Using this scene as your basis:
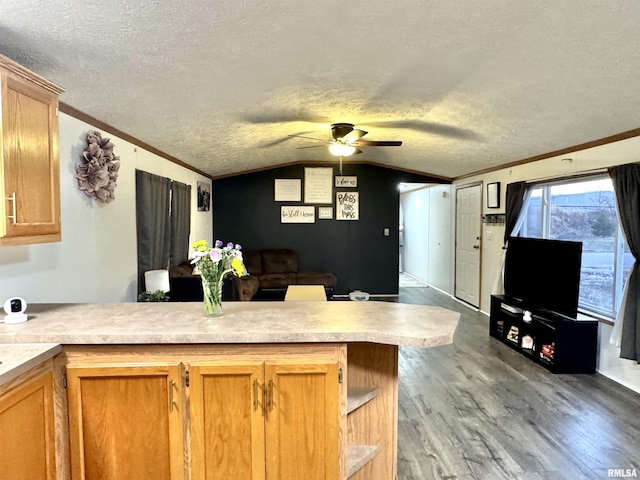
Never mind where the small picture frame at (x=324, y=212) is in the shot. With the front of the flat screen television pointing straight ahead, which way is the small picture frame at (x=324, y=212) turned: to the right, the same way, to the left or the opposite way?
to the left

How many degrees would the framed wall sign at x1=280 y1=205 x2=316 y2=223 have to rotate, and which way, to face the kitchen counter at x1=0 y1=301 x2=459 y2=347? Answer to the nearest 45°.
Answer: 0° — it already faces it

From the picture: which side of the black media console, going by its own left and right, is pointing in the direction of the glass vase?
front

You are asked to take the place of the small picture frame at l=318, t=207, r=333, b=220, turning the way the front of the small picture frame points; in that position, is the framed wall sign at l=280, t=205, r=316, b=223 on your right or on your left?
on your right

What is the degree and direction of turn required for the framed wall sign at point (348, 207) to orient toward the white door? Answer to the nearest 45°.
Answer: approximately 90° to its left

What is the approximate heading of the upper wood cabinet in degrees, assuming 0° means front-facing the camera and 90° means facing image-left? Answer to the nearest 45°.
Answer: approximately 315°

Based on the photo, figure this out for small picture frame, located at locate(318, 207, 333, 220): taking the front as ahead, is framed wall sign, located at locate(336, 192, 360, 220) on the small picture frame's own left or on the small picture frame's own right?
on the small picture frame's own left

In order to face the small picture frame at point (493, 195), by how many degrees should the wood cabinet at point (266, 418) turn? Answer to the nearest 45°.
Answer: approximately 135° to its left

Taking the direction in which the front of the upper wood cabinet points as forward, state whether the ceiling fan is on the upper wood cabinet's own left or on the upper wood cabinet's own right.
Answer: on the upper wood cabinet's own left

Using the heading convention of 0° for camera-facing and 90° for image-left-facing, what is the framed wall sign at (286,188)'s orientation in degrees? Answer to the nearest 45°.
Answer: approximately 0°

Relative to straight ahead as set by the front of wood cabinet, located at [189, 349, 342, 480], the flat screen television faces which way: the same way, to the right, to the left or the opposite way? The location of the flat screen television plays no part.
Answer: to the right

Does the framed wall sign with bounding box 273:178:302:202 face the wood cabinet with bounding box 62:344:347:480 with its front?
yes

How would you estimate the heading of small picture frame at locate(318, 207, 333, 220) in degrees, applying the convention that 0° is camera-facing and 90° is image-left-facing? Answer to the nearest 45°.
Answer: approximately 0°
